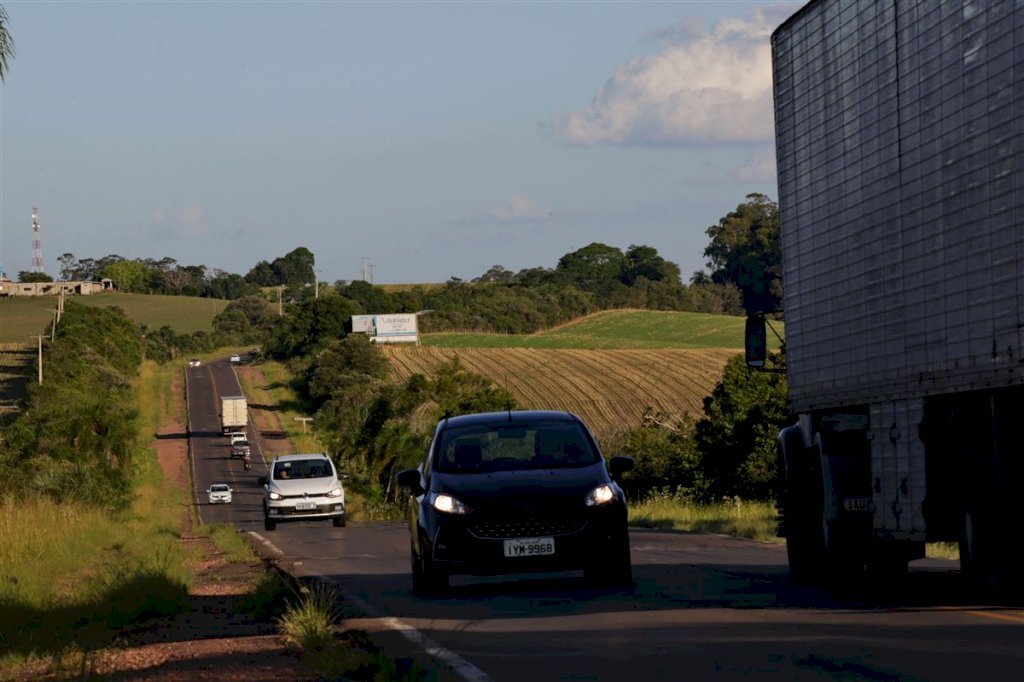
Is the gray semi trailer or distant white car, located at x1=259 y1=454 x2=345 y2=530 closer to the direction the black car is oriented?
the gray semi trailer

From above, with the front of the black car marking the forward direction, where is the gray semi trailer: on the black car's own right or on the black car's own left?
on the black car's own left

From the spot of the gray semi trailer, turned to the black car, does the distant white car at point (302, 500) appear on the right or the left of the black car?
right

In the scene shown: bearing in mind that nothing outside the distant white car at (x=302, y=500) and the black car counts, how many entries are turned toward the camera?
2

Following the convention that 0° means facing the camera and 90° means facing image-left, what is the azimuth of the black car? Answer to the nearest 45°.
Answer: approximately 0°

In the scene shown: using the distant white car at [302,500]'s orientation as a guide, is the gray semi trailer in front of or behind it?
in front

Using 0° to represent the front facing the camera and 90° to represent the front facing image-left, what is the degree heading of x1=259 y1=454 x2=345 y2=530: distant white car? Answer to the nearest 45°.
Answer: approximately 0°

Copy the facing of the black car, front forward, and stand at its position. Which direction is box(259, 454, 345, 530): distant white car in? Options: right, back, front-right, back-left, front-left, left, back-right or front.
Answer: back

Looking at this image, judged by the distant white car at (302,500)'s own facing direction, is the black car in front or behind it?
in front
